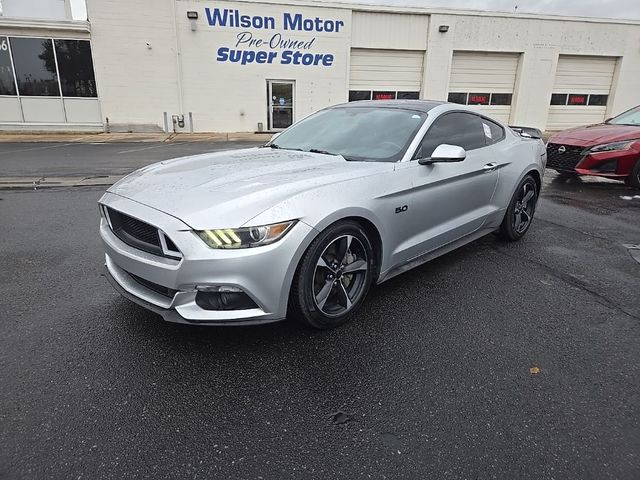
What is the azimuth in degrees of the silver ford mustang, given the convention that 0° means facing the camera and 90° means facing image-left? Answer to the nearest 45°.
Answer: approximately 45°

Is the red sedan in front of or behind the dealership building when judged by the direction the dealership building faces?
in front

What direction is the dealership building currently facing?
toward the camera

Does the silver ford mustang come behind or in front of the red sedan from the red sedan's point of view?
in front

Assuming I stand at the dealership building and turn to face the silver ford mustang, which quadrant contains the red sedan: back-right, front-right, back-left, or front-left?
front-left

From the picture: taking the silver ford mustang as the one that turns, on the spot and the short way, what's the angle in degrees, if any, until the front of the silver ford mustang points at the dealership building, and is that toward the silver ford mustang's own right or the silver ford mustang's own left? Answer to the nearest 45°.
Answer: approximately 135° to the silver ford mustang's own right

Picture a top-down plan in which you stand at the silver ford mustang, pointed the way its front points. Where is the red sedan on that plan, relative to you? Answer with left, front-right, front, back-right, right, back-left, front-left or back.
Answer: back

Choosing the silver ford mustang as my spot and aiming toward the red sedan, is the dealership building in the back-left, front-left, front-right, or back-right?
front-left

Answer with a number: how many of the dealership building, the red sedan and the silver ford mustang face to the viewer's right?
0

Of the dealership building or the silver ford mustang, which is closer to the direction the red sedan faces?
the silver ford mustang

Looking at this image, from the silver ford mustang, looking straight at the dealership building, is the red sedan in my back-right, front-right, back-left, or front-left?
front-right

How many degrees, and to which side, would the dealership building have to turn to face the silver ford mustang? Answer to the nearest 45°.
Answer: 0° — it already faces it
